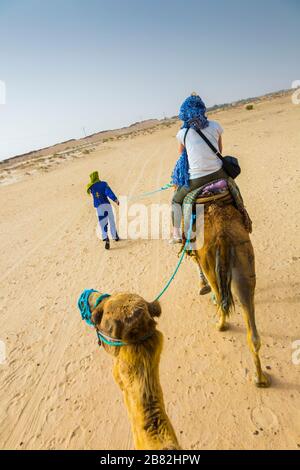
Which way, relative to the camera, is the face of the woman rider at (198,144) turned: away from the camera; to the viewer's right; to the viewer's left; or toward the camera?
away from the camera

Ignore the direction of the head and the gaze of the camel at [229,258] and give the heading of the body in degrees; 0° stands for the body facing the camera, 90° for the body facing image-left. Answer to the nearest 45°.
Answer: approximately 180°

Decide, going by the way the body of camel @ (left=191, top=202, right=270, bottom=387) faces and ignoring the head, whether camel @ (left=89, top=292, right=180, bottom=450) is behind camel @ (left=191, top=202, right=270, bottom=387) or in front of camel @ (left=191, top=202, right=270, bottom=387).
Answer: behind
